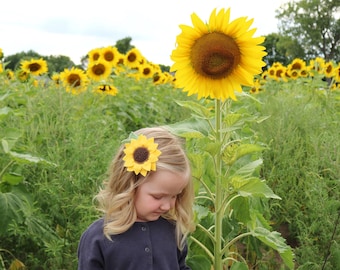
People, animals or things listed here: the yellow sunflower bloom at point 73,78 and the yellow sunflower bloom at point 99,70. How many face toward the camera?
2

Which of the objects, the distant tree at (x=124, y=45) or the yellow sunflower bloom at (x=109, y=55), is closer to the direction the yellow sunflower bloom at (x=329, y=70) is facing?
the yellow sunflower bloom

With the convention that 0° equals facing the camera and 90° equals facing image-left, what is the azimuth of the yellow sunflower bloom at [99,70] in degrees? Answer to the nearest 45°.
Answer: approximately 0°

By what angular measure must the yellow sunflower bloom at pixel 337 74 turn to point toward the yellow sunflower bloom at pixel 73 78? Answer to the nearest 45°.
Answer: approximately 45° to its right

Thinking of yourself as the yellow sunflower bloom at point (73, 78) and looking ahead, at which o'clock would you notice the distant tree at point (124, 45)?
The distant tree is roughly at 6 o'clock from the yellow sunflower bloom.

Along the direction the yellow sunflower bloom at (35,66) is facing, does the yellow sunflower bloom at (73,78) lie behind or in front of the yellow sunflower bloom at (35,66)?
in front

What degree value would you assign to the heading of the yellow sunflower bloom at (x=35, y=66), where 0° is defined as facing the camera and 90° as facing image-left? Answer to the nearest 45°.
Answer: approximately 0°

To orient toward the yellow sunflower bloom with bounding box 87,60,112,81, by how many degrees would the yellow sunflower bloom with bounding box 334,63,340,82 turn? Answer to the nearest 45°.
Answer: approximately 45° to its right

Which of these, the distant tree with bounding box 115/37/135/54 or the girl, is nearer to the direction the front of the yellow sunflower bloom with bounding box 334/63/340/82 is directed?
the girl

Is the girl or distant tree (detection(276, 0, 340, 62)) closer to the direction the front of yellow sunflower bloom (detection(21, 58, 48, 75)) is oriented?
the girl

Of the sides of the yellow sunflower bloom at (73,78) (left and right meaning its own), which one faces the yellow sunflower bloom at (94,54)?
back
